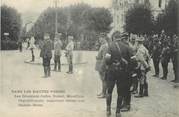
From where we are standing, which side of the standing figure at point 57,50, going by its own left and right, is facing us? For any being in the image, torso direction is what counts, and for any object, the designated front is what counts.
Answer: front

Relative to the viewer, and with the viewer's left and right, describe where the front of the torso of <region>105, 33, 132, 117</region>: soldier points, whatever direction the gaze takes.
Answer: facing away from the viewer

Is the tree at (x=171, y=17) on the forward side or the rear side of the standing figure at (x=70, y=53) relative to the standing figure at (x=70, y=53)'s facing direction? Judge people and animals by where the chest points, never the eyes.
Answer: on the rear side

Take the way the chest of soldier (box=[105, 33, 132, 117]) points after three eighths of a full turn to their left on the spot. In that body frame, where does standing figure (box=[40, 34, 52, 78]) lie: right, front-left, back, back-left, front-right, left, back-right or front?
front-right

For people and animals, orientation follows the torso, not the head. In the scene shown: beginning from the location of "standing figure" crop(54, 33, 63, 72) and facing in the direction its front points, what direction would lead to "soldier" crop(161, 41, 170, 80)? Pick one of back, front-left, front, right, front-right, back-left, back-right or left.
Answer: left

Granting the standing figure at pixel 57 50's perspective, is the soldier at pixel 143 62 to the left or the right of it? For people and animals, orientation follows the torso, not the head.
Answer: on its left

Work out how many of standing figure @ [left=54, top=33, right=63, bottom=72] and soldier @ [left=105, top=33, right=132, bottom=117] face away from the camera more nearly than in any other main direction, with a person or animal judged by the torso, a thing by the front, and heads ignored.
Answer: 1

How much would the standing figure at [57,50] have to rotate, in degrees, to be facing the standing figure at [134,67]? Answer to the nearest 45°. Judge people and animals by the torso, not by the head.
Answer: approximately 90° to its left

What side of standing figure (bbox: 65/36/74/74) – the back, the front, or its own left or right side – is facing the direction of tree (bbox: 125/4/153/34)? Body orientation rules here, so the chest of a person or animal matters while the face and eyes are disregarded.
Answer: back

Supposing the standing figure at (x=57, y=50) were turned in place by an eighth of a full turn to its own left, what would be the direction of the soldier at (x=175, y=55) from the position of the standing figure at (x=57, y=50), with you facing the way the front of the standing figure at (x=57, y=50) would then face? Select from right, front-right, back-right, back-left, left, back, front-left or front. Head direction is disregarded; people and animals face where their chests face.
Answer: front-left
